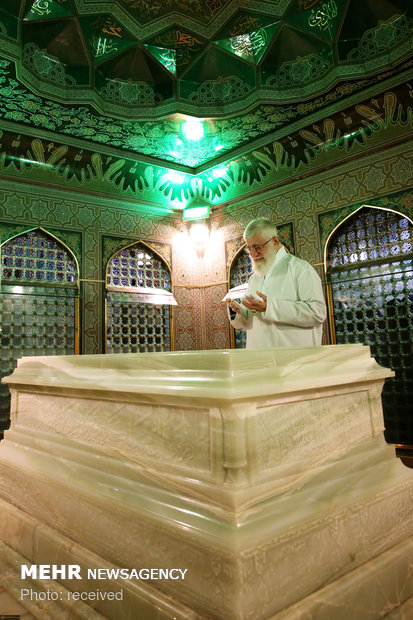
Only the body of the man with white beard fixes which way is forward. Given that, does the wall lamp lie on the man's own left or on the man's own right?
on the man's own right

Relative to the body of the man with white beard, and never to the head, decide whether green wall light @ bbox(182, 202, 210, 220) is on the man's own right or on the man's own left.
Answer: on the man's own right

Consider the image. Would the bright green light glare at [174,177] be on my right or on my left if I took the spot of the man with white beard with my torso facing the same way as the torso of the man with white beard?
on my right

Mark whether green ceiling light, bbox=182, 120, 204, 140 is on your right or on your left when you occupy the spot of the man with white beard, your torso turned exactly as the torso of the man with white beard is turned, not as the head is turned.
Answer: on your right

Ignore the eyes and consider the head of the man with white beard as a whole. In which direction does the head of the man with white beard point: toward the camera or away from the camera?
toward the camera

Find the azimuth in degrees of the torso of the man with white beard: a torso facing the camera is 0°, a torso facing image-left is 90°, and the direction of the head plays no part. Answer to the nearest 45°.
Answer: approximately 45°
